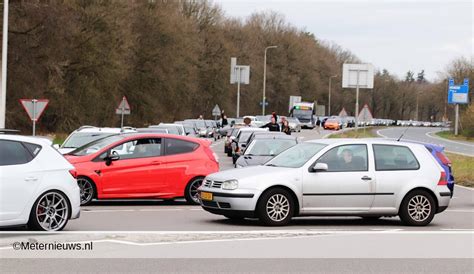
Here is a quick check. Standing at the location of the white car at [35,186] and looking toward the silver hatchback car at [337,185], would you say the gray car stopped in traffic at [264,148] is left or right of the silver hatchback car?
left

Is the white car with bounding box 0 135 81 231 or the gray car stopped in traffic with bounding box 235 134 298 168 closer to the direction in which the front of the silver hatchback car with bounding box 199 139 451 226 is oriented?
the white car

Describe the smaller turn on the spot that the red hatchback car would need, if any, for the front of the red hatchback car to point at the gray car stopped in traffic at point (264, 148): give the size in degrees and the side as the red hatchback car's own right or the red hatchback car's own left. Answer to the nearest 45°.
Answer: approximately 135° to the red hatchback car's own right

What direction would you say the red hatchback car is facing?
to the viewer's left

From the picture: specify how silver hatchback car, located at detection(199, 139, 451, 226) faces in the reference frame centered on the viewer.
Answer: facing to the left of the viewer

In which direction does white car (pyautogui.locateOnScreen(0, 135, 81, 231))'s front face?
to the viewer's left

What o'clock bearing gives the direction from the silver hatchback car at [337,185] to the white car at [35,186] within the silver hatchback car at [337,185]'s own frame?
The white car is roughly at 11 o'clock from the silver hatchback car.
